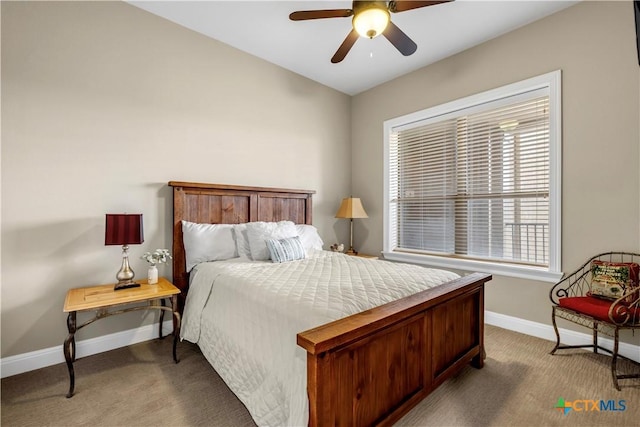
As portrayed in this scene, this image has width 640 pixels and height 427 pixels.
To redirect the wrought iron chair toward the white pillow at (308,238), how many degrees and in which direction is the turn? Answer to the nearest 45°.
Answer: approximately 45° to its right

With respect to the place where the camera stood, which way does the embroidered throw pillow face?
facing the viewer and to the left of the viewer

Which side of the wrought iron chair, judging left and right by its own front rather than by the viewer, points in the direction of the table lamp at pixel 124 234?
front

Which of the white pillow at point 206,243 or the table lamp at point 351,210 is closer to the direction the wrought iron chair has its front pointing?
the white pillow

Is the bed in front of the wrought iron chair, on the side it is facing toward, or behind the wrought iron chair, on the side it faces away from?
in front

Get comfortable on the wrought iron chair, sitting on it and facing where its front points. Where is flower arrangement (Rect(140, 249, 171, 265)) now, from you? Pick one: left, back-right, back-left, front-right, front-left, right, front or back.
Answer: front

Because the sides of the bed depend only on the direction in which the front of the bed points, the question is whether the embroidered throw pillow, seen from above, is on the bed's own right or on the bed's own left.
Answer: on the bed's own left

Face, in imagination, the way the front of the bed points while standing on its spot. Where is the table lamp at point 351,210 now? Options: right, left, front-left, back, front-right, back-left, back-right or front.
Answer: back-left

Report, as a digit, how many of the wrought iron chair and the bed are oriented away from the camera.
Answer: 0

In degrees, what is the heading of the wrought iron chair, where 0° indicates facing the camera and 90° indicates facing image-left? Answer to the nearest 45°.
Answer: approximately 45°

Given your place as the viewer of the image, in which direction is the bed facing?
facing the viewer and to the right of the viewer

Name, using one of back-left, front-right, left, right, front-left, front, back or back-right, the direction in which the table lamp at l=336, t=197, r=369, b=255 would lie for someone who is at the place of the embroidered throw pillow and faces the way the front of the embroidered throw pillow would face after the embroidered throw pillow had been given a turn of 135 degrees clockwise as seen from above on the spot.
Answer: left

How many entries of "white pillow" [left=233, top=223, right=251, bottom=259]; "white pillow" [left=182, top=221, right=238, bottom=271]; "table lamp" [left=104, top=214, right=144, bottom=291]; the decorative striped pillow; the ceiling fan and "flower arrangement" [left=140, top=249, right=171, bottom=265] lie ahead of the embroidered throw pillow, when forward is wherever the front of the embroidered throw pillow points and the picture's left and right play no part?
6

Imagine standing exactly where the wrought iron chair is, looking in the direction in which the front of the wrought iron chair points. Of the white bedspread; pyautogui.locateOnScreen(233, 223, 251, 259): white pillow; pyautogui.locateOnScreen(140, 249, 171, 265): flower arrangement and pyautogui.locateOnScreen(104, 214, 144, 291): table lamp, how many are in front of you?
4
